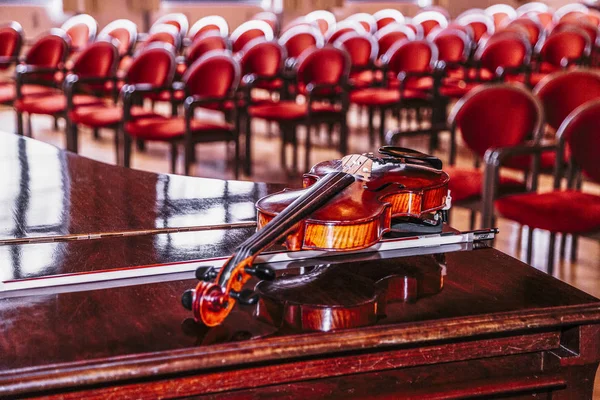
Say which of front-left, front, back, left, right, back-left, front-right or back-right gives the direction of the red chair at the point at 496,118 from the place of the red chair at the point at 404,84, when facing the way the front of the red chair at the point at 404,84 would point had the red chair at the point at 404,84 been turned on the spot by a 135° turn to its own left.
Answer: right

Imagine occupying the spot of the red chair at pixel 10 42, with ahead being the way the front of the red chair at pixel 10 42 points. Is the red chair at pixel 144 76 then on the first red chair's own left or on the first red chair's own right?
on the first red chair's own left

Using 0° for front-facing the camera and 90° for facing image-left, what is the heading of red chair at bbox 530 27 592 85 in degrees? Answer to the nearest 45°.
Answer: approximately 45°

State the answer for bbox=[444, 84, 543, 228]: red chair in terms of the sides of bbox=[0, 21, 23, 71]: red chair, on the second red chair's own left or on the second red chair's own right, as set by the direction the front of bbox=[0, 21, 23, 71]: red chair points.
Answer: on the second red chair's own left

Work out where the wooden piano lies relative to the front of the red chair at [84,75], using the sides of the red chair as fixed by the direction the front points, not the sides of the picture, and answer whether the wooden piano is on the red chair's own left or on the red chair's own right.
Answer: on the red chair's own left
